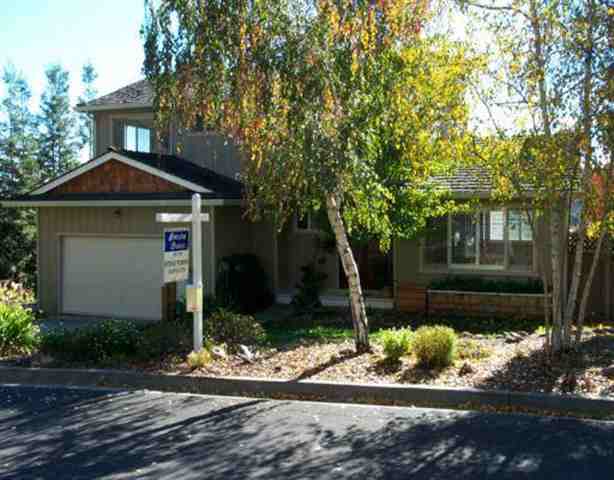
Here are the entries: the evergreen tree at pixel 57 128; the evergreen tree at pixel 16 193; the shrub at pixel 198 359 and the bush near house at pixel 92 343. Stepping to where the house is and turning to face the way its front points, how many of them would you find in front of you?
2

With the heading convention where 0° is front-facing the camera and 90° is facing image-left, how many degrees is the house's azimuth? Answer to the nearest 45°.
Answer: approximately 0°

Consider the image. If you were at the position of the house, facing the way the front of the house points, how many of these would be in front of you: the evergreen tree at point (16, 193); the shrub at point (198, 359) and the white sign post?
2

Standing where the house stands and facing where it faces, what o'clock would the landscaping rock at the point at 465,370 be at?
The landscaping rock is roughly at 11 o'clock from the house.

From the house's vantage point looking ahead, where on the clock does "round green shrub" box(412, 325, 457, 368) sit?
The round green shrub is roughly at 11 o'clock from the house.

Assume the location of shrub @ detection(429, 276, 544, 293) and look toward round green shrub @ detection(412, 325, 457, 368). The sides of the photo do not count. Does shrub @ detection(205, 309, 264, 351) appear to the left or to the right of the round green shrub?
right

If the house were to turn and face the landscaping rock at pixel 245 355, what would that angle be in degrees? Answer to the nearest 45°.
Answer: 0° — it already faces it

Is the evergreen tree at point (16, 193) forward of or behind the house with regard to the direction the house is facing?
behind
